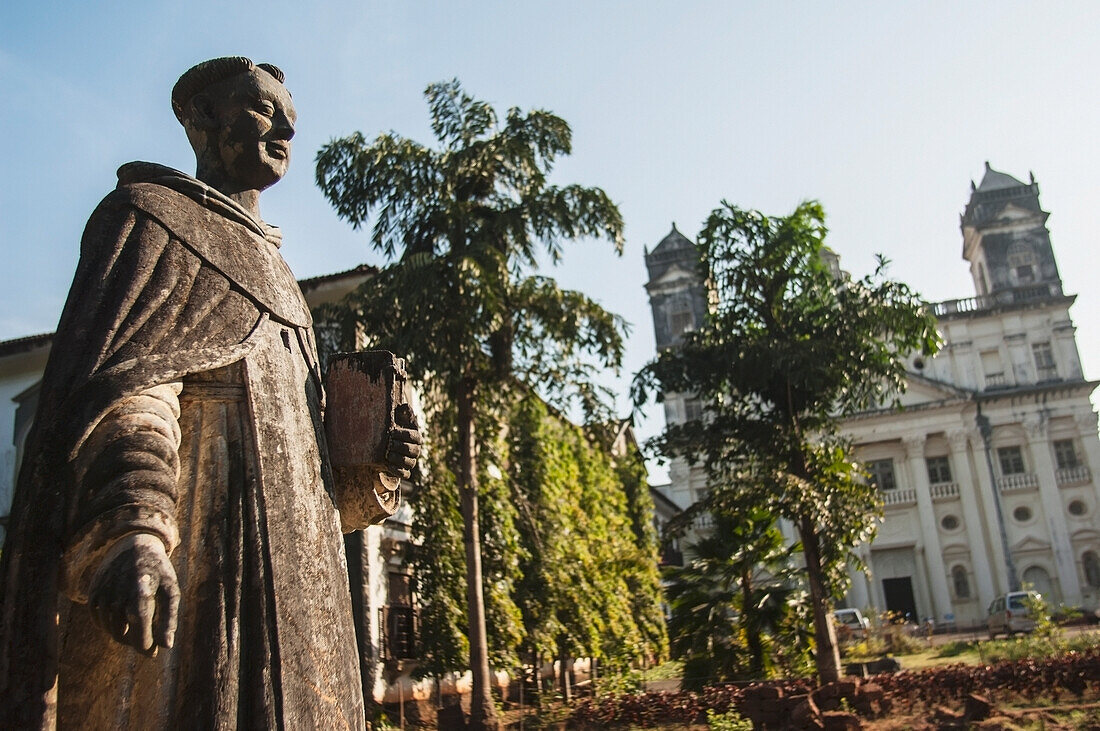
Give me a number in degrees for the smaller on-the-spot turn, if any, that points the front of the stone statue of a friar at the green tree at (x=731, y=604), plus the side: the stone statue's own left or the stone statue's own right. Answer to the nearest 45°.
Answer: approximately 90° to the stone statue's own left

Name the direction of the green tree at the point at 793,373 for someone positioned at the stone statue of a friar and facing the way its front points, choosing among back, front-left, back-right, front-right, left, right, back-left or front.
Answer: left

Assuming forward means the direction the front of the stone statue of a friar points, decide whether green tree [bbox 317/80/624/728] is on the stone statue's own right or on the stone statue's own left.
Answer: on the stone statue's own left

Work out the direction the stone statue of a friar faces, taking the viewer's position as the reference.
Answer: facing the viewer and to the right of the viewer

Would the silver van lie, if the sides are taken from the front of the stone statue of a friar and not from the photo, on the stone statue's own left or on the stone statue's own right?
on the stone statue's own left

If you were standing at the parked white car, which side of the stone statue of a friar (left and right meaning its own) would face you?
left

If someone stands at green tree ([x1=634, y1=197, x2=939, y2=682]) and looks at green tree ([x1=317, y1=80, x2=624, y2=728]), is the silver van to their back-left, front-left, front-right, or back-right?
back-right
